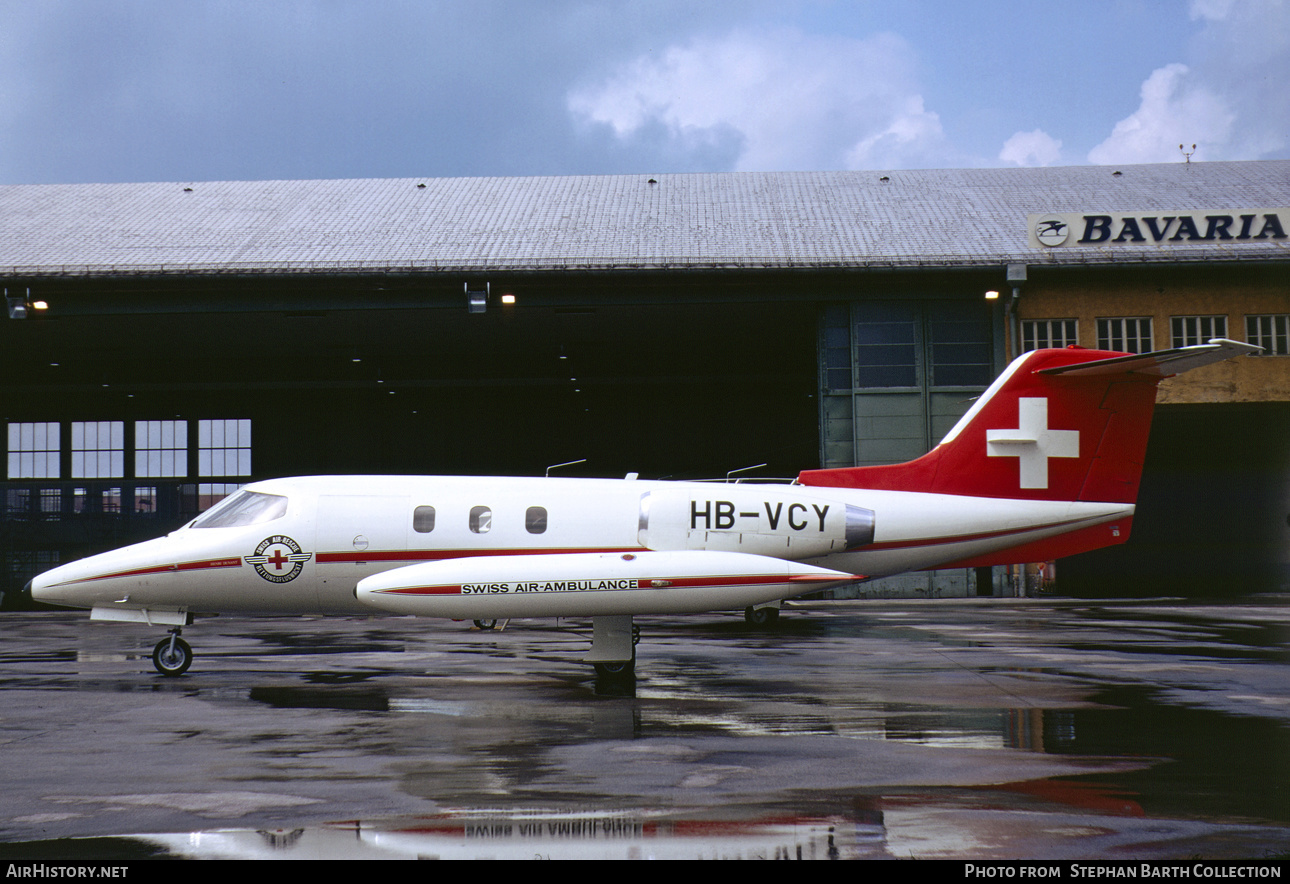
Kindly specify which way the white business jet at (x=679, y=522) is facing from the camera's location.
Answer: facing to the left of the viewer

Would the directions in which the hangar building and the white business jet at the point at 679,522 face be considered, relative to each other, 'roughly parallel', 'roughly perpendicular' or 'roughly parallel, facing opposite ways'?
roughly perpendicular

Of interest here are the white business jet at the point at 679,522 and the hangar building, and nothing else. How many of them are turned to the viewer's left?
1

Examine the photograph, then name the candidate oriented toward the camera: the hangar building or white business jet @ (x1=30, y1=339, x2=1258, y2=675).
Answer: the hangar building

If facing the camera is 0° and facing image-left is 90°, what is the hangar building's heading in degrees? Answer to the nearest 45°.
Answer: approximately 0°

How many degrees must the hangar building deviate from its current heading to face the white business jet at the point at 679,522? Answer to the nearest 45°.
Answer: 0° — it already faces it

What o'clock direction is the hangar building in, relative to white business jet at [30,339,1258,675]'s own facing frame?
The hangar building is roughly at 3 o'clock from the white business jet.
